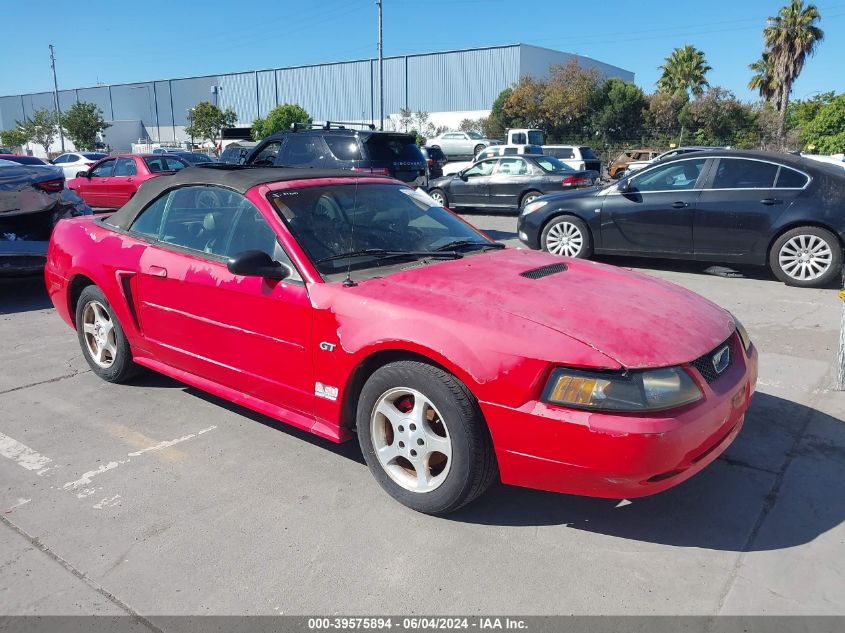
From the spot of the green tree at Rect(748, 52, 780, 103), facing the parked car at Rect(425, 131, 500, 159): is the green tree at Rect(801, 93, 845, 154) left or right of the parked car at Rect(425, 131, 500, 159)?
left

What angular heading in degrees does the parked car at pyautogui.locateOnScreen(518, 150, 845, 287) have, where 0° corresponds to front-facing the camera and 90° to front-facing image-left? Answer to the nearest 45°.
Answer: approximately 90°

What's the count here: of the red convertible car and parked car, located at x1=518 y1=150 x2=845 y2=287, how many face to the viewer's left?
1

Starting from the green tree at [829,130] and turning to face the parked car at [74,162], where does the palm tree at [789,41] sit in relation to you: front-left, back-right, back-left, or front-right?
back-right

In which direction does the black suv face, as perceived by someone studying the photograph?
facing away from the viewer and to the left of the viewer

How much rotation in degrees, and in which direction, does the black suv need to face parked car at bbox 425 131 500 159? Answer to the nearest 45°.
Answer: approximately 45° to its right

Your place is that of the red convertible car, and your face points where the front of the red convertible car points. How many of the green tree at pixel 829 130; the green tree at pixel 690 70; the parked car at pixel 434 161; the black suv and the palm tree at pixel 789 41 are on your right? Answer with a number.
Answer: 0

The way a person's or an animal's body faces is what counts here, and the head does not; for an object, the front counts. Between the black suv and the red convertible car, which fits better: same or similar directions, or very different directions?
very different directions

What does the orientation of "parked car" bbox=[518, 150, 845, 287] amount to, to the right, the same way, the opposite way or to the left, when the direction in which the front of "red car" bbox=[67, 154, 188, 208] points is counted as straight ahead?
the same way

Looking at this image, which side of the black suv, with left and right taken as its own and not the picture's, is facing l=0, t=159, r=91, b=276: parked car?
left

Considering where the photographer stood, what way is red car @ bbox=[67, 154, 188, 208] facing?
facing away from the viewer and to the left of the viewer

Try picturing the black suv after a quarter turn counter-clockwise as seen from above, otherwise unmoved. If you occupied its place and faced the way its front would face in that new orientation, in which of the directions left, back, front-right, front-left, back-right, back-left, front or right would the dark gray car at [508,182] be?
back

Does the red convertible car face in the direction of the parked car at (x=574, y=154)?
no
